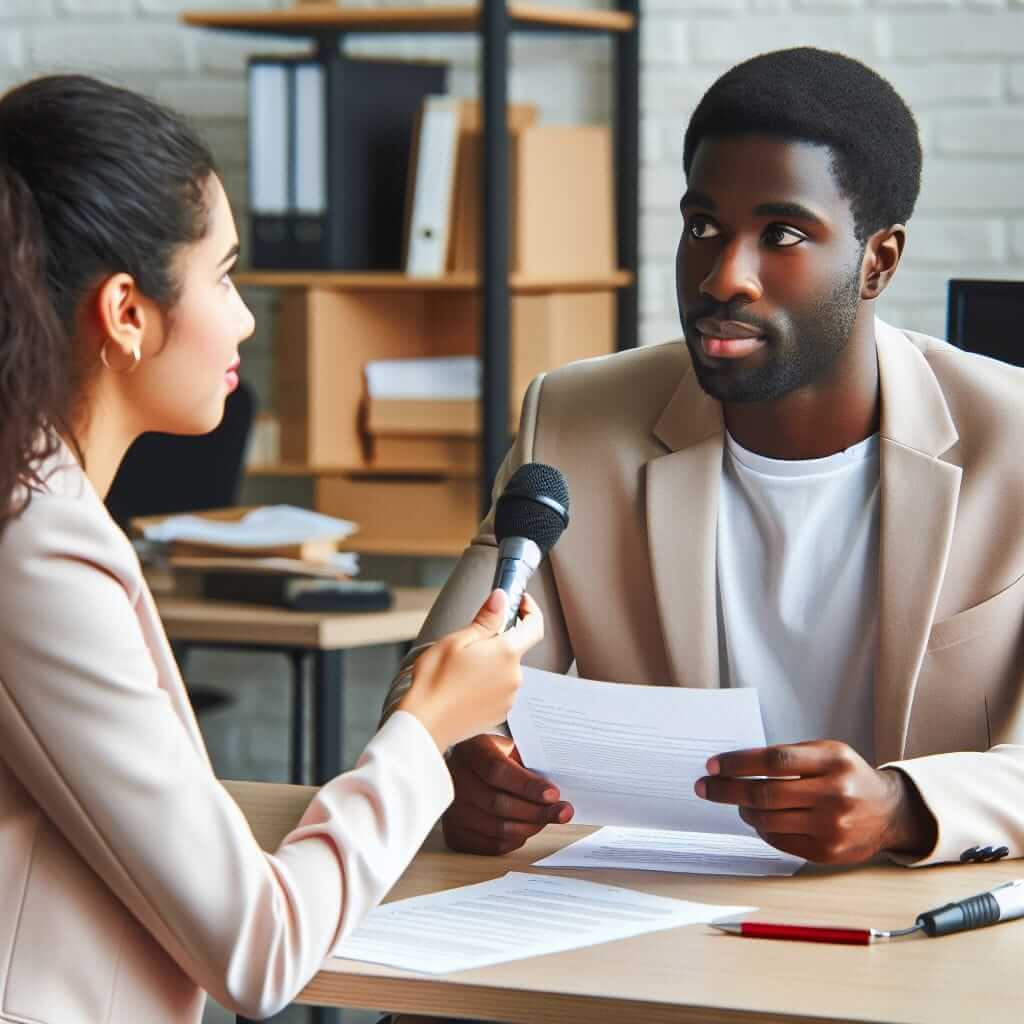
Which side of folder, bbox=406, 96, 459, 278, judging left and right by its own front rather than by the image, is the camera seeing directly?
front

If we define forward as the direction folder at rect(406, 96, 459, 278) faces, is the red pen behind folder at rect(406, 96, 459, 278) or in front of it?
in front

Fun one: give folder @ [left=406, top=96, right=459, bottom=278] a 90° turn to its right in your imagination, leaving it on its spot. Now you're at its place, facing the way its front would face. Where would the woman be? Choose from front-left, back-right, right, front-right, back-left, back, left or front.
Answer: left

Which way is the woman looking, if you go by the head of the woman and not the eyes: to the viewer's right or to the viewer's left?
to the viewer's right

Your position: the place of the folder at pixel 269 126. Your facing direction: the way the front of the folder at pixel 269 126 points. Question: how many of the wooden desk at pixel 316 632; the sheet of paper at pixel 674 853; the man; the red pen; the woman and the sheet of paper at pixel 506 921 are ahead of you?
6

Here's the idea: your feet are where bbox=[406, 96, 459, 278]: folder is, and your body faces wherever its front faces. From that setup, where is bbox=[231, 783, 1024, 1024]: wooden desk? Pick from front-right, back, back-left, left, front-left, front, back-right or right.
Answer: front

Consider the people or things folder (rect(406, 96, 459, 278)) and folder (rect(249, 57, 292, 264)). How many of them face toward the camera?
2

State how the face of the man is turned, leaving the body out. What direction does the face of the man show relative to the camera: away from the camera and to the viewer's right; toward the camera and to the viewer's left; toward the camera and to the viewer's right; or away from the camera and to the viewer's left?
toward the camera and to the viewer's left

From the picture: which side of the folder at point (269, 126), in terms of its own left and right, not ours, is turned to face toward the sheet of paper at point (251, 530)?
front

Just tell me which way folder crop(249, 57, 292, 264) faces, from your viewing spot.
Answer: facing the viewer

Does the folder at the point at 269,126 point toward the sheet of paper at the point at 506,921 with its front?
yes

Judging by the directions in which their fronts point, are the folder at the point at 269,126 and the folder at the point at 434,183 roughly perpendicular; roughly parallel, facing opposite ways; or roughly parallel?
roughly parallel

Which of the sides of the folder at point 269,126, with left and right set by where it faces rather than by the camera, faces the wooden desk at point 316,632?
front
